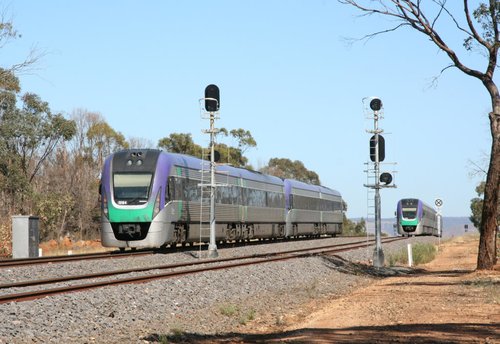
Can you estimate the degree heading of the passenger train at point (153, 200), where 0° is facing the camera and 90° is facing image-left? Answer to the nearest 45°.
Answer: approximately 45°

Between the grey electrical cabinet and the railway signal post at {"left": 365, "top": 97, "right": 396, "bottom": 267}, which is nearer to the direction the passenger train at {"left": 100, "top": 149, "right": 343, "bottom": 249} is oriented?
the grey electrical cabinet

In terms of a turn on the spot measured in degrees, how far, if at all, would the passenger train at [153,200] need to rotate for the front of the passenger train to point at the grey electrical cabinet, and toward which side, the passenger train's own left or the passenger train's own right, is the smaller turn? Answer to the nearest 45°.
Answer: approximately 45° to the passenger train's own right

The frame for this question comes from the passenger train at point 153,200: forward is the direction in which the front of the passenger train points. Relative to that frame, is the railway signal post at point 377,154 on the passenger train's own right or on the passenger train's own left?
on the passenger train's own left
